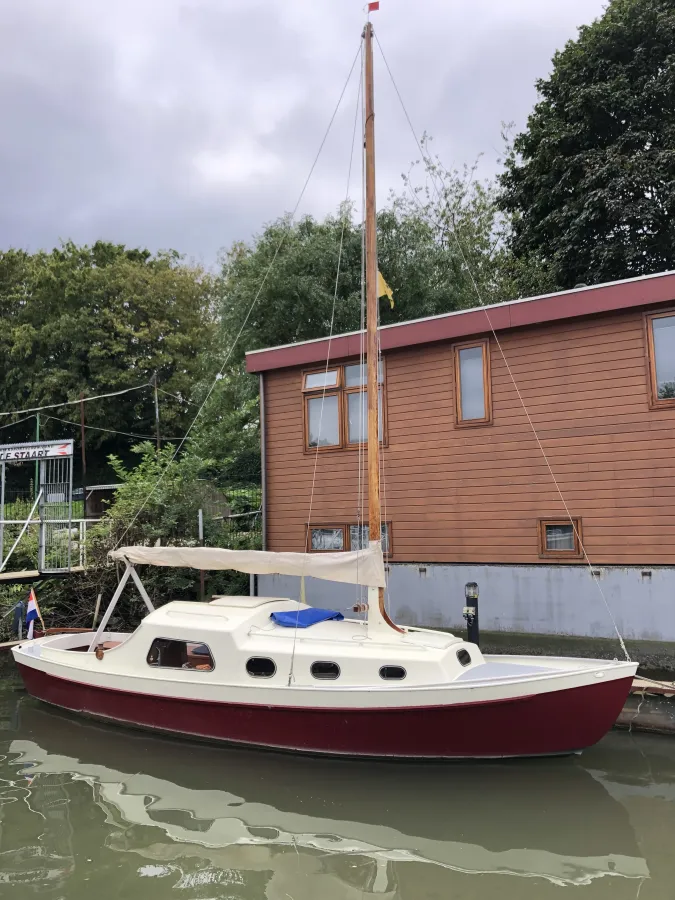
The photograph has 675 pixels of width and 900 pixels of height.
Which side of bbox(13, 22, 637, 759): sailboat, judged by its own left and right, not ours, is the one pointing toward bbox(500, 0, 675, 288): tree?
left

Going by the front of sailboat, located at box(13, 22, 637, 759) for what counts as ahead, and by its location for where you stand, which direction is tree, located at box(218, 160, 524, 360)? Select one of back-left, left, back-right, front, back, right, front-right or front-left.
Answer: back-left

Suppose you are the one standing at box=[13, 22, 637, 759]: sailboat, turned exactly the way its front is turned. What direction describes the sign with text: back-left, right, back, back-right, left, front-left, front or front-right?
back

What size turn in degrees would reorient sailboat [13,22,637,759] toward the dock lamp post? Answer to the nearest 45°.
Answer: approximately 90° to its left

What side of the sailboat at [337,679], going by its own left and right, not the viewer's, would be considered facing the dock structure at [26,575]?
back

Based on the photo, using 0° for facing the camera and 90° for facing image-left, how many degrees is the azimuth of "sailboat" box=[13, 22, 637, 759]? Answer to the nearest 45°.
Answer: approximately 315°
